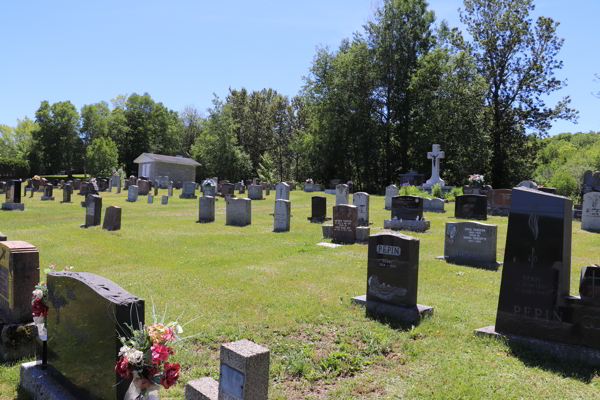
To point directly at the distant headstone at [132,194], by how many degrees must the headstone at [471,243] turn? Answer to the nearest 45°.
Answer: approximately 135° to its right

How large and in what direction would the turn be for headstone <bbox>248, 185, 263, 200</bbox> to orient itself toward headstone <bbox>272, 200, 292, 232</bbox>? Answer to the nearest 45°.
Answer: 0° — it already faces it

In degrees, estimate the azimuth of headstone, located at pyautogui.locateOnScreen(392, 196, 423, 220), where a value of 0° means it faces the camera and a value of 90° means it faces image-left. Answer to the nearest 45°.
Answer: approximately 0°

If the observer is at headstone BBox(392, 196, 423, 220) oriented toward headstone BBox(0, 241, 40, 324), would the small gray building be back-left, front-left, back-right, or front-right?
back-right

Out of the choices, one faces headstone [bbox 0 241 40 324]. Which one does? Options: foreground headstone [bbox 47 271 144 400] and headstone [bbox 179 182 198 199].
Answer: headstone [bbox 179 182 198 199]

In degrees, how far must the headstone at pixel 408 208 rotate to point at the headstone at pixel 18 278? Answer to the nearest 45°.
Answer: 0° — it already faces it

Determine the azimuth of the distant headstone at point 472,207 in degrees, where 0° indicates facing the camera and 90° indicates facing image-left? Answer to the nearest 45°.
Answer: approximately 0°
